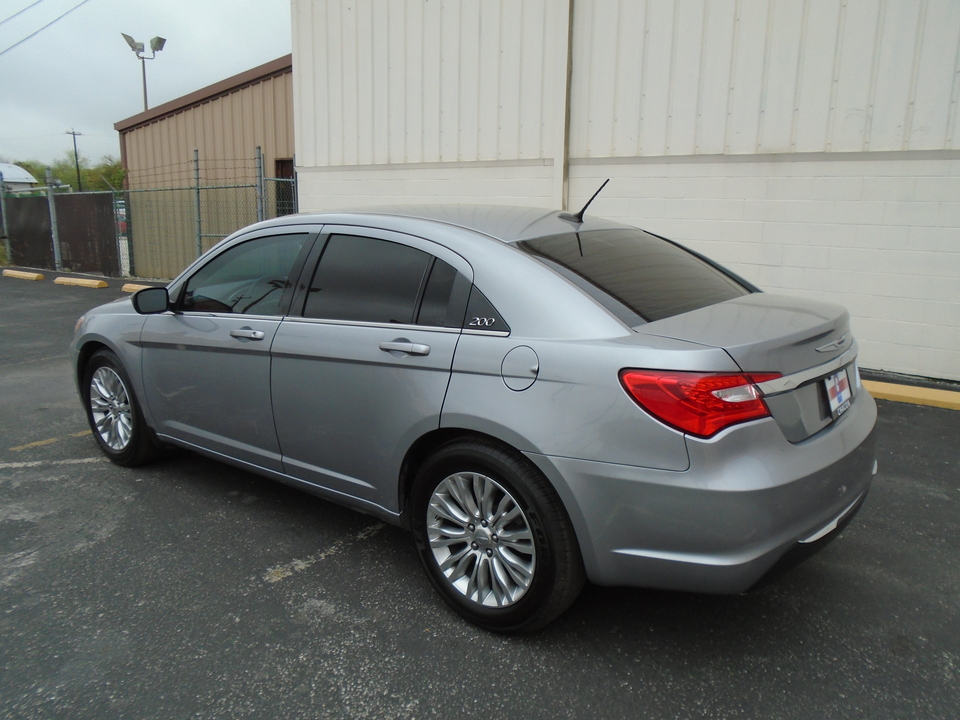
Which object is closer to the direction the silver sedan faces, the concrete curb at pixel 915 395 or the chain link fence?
the chain link fence

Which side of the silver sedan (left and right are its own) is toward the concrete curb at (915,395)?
right

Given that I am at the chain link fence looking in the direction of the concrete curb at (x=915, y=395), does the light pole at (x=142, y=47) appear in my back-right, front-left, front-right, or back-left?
back-left

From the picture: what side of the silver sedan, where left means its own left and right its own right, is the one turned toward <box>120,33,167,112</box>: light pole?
front

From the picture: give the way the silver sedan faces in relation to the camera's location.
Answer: facing away from the viewer and to the left of the viewer

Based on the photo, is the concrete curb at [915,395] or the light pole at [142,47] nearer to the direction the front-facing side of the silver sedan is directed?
the light pole

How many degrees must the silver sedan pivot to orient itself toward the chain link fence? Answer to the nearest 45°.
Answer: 0° — it already faces it
